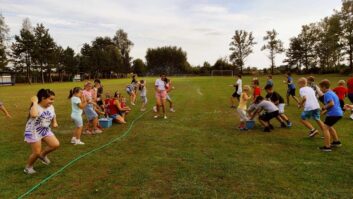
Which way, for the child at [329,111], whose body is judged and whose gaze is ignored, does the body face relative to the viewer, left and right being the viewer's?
facing to the left of the viewer

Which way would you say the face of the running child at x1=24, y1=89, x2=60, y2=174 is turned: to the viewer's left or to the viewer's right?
to the viewer's right

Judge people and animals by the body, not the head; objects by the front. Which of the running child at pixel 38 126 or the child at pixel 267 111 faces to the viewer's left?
the child

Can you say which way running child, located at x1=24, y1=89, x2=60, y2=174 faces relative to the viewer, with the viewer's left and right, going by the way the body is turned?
facing the viewer and to the right of the viewer

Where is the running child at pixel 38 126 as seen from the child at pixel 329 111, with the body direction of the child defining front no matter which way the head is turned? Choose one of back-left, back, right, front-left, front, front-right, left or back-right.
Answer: front-left

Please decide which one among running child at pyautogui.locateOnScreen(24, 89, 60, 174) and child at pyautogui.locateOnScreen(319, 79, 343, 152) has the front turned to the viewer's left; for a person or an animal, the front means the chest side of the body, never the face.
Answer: the child

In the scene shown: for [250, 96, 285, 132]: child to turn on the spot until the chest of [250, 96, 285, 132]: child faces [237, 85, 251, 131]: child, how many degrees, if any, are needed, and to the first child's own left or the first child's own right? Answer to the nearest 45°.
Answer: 0° — they already face them

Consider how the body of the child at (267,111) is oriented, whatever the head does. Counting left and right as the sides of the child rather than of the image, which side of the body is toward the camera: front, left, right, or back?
left

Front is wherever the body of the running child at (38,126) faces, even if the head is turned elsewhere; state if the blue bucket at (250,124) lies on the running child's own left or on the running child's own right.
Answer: on the running child's own left
